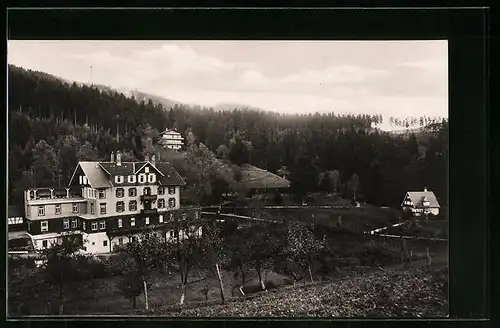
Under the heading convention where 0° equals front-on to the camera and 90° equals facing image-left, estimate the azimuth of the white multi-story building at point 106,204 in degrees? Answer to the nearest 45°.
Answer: approximately 315°
